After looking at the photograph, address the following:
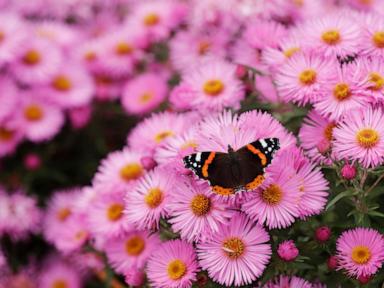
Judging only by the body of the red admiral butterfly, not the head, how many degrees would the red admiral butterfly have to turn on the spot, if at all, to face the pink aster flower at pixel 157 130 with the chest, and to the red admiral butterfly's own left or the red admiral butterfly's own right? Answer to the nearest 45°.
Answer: approximately 45° to the red admiral butterfly's own left

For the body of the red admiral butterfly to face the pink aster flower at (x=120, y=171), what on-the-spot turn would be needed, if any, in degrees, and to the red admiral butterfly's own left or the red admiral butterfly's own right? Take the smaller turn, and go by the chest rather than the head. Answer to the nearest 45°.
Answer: approximately 45° to the red admiral butterfly's own left

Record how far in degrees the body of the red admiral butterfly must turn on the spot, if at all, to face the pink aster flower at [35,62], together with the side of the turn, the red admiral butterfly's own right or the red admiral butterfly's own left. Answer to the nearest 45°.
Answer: approximately 45° to the red admiral butterfly's own left

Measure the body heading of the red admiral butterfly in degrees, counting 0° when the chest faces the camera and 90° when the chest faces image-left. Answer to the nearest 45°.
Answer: approximately 180°

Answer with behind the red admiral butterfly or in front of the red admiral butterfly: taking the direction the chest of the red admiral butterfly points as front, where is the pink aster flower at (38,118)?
in front
